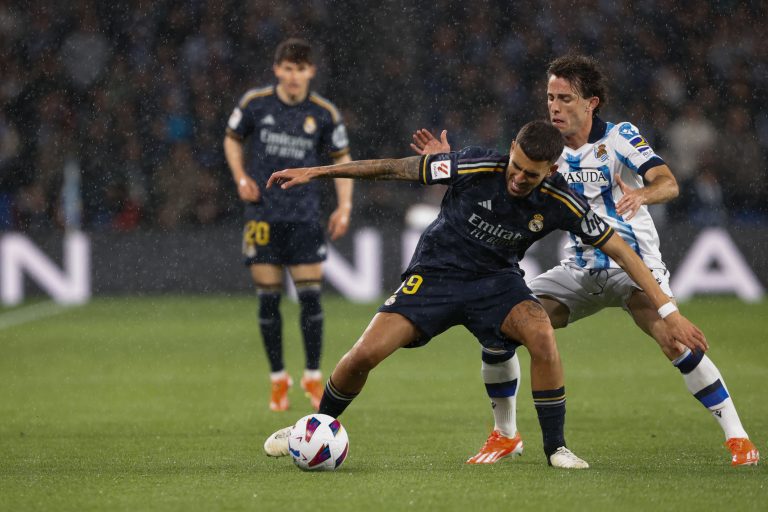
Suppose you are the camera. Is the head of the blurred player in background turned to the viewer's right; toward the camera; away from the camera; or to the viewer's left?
toward the camera

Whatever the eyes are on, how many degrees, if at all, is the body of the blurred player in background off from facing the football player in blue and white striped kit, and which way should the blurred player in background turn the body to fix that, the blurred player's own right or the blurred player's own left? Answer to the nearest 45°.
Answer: approximately 45° to the blurred player's own left

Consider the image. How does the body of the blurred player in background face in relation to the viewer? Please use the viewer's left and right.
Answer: facing the viewer

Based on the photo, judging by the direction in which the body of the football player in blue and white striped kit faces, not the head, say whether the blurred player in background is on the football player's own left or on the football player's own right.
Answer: on the football player's own right

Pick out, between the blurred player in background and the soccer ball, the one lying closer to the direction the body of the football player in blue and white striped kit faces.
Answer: the soccer ball

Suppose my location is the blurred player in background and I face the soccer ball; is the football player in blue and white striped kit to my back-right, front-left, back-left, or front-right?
front-left

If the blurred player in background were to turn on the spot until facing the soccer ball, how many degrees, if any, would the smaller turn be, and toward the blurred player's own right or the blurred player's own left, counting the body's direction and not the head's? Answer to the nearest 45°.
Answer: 0° — they already face it

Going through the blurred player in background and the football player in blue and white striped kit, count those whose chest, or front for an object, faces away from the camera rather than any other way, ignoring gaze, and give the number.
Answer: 0

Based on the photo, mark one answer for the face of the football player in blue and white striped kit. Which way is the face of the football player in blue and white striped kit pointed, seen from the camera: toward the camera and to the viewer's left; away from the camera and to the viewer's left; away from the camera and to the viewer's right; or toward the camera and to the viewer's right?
toward the camera and to the viewer's left

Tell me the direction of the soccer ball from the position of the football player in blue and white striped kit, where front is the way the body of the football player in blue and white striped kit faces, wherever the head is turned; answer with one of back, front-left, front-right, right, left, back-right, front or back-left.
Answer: front

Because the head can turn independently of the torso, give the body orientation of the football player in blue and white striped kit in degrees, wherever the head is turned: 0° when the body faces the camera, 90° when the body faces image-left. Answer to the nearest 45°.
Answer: approximately 45°
